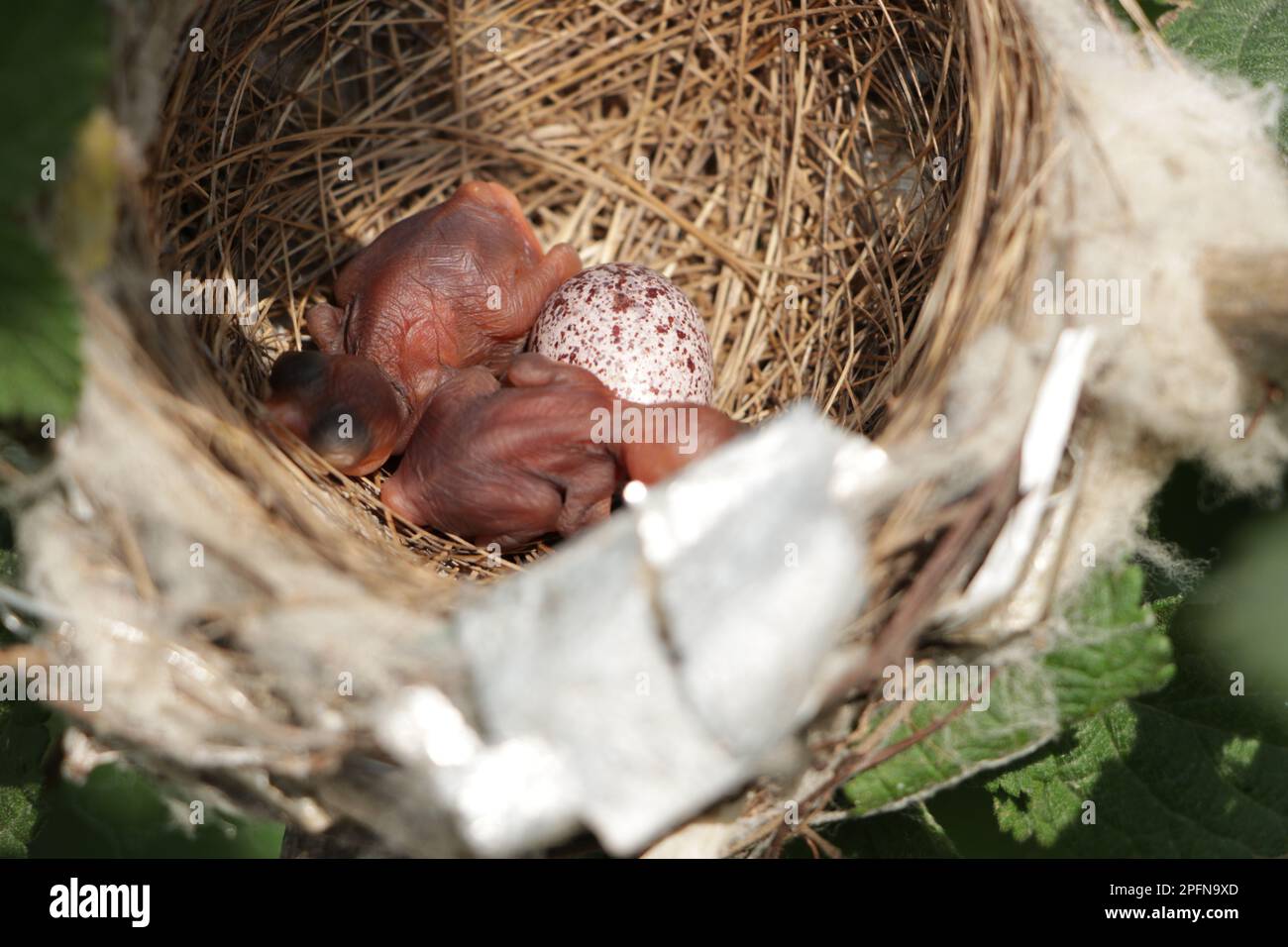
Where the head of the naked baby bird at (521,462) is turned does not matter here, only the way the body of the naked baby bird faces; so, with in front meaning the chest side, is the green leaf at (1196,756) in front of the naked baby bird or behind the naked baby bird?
in front

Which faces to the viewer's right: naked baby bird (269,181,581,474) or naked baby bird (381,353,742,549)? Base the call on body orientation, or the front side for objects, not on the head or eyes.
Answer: naked baby bird (381,353,742,549)

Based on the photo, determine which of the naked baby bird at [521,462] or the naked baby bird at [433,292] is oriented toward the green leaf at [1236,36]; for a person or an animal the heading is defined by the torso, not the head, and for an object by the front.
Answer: the naked baby bird at [521,462]

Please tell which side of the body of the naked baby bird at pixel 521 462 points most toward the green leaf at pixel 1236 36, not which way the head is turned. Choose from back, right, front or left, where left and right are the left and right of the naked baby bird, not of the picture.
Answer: front

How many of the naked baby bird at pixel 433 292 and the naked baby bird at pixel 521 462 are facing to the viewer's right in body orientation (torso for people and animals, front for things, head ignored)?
1

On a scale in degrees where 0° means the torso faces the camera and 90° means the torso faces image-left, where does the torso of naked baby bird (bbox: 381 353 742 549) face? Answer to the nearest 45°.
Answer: approximately 270°
